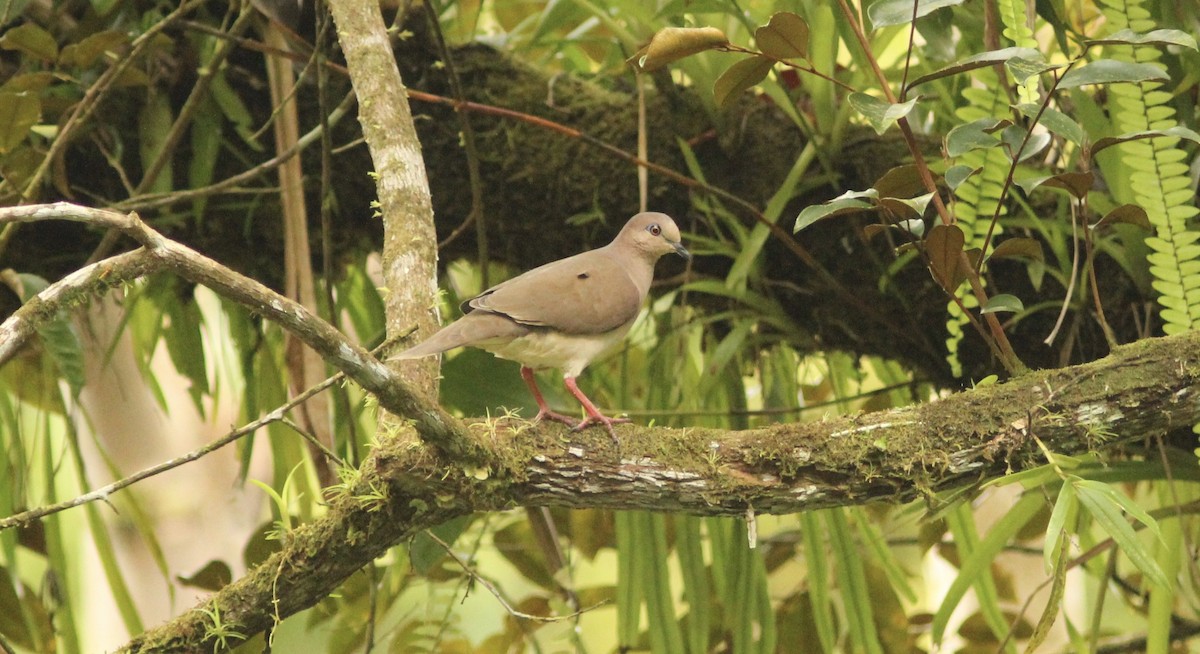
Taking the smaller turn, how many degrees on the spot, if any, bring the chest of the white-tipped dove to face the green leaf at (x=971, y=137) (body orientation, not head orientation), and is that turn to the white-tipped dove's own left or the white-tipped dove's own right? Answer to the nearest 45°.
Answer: approximately 45° to the white-tipped dove's own right

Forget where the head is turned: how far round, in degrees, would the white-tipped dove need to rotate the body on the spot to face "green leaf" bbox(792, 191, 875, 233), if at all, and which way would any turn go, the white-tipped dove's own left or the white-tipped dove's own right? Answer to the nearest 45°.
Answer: approximately 45° to the white-tipped dove's own right

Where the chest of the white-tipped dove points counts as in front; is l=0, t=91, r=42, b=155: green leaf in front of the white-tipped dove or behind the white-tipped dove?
behind

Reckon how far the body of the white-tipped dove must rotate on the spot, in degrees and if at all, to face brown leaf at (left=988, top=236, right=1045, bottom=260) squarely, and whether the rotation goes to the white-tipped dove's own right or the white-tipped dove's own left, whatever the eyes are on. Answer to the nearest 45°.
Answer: approximately 45° to the white-tipped dove's own right

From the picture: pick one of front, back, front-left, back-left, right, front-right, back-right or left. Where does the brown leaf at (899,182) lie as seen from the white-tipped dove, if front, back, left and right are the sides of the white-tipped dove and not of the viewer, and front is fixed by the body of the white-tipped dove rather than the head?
front-right

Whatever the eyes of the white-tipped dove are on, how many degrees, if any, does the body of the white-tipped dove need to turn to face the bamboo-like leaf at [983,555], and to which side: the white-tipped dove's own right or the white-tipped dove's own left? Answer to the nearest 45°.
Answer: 0° — it already faces it

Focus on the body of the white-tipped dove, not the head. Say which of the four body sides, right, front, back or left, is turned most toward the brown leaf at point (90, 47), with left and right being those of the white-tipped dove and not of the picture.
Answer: back

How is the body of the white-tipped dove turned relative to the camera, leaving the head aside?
to the viewer's right
